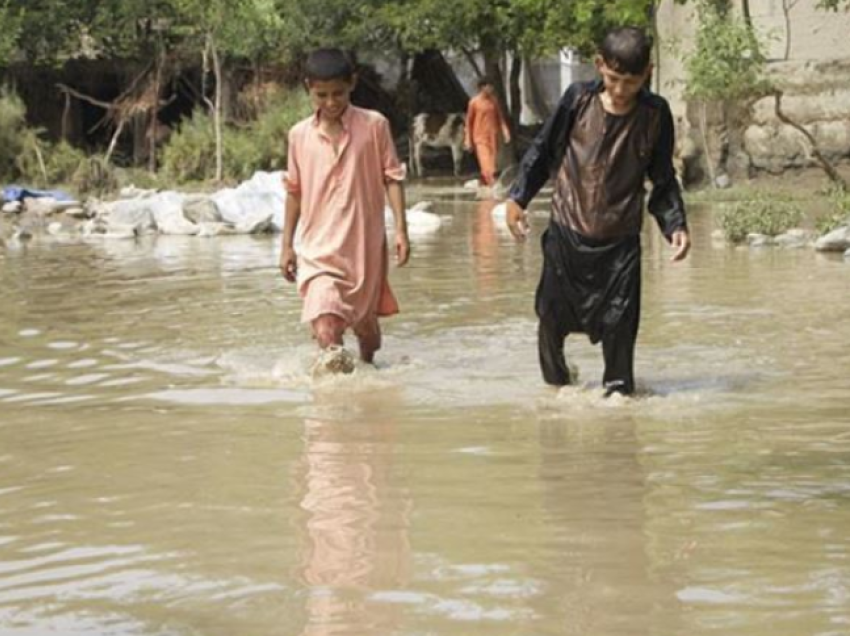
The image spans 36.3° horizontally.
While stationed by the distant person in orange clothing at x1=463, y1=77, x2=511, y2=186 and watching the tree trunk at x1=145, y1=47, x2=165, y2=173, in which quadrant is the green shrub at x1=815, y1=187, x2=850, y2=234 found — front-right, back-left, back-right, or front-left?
back-left

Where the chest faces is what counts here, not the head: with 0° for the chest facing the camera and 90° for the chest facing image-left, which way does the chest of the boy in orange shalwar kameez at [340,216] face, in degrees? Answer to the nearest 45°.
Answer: approximately 0°

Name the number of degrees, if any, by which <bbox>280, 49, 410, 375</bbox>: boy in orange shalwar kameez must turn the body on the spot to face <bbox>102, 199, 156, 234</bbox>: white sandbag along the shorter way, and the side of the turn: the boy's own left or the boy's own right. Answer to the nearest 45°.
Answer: approximately 180°

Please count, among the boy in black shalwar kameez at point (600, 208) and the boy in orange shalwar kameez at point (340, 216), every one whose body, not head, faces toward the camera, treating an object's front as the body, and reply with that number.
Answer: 2

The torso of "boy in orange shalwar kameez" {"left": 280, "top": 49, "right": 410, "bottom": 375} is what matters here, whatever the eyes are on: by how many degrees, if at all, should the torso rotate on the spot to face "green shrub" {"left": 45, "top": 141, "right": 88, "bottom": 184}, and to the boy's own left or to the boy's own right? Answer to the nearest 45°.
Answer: approximately 180°

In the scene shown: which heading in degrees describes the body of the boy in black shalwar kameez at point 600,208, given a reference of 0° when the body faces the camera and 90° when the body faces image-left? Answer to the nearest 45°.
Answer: approximately 0°

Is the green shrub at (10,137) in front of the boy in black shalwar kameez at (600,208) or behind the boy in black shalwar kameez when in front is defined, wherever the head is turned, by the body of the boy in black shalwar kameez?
behind

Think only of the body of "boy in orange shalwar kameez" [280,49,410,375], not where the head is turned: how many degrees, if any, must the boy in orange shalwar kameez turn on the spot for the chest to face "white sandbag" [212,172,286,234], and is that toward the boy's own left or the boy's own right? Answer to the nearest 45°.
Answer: approximately 180°

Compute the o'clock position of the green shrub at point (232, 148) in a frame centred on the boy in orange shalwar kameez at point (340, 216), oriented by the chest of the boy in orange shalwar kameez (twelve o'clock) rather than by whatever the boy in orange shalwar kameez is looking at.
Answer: The green shrub is roughly at 6 o'clock from the boy in orange shalwar kameez.
